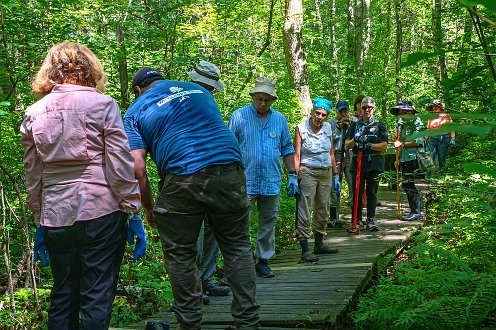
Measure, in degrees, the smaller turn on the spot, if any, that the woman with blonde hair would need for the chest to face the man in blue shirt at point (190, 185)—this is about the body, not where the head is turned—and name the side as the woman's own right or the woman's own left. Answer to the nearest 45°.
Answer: approximately 90° to the woman's own right

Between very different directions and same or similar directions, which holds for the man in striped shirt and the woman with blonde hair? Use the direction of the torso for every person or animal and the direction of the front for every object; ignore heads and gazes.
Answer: very different directions

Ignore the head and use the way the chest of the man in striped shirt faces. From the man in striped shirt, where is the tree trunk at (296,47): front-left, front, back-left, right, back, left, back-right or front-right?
back

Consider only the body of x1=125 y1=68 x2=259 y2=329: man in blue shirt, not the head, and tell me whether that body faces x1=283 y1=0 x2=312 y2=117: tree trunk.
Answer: no

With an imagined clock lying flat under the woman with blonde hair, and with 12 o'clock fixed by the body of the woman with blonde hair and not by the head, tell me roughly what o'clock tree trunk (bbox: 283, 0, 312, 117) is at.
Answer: The tree trunk is roughly at 1 o'clock from the woman with blonde hair.

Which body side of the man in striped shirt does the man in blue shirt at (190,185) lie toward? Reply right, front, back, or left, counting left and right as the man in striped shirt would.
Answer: front

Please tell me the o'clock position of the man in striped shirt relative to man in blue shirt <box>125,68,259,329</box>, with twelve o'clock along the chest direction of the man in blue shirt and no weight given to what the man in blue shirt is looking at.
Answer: The man in striped shirt is roughly at 2 o'clock from the man in blue shirt.

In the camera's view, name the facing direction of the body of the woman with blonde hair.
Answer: away from the camera

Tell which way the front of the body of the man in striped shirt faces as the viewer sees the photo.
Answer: toward the camera

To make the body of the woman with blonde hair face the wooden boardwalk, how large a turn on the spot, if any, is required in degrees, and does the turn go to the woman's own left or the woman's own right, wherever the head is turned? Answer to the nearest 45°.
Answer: approximately 45° to the woman's own right

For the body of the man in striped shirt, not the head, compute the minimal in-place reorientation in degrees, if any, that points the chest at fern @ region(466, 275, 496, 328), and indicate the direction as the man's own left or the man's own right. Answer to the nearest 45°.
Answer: approximately 45° to the man's own left

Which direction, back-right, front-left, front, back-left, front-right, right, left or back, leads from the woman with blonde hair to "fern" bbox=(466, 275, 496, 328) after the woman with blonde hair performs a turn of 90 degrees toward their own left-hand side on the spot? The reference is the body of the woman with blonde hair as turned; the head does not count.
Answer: back

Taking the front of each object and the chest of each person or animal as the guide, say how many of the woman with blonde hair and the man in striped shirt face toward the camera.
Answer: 1

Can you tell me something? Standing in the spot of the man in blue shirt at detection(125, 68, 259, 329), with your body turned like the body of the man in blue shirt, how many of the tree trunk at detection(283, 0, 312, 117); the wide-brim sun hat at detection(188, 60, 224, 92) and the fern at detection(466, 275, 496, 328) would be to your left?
0

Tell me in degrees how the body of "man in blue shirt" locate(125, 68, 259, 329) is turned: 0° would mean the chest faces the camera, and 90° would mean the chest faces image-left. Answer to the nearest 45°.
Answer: approximately 135°

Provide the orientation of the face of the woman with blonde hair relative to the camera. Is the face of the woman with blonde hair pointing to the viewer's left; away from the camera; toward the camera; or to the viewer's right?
away from the camera
